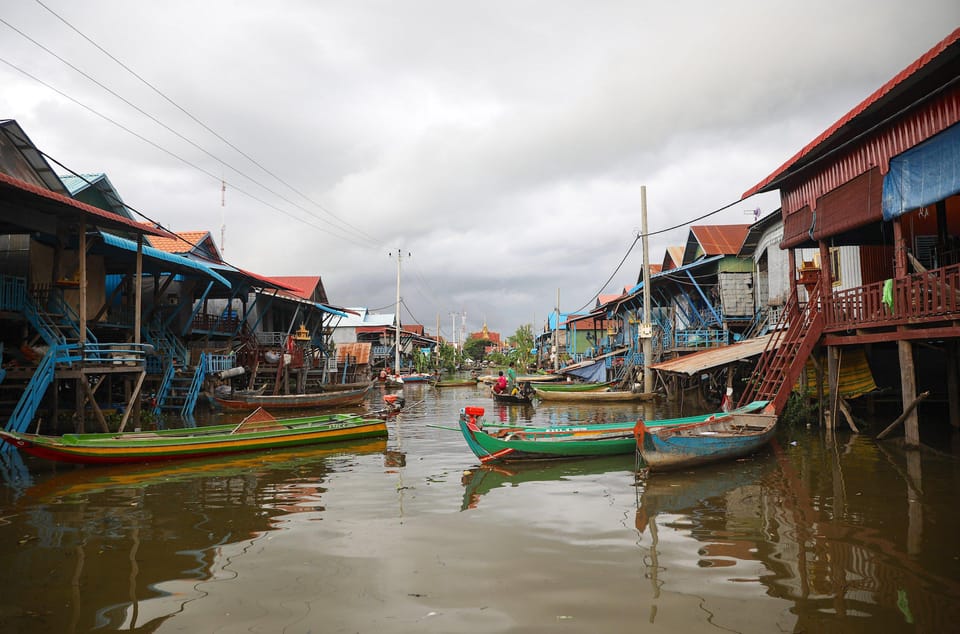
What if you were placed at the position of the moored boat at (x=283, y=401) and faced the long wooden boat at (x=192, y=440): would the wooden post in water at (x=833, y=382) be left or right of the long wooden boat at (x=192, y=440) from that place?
left

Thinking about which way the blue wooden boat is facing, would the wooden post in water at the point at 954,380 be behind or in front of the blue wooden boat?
behind
